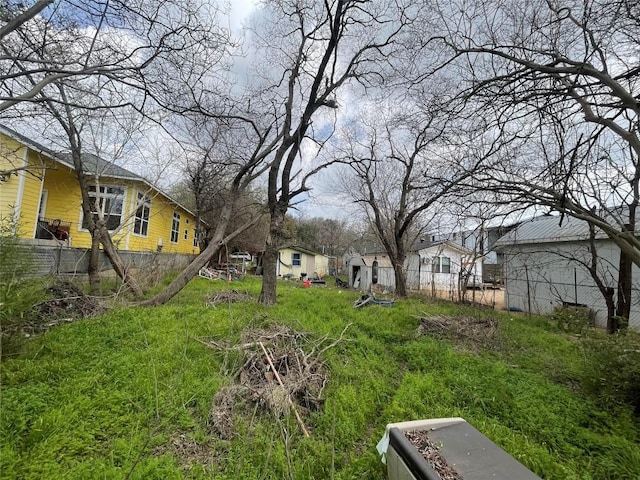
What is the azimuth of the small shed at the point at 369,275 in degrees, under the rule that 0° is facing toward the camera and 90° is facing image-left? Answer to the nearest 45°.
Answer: approximately 45°

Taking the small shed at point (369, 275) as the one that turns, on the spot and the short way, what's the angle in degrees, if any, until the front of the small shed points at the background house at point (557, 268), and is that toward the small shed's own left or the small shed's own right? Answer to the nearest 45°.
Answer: approximately 90° to the small shed's own left

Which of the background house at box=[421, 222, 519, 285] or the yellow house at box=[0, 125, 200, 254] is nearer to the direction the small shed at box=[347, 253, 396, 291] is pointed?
the yellow house

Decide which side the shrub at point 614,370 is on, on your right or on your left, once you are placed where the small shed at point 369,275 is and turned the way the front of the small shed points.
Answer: on your left

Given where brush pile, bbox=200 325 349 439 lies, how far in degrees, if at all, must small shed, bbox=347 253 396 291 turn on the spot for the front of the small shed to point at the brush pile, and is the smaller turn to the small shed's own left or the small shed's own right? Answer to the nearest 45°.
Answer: approximately 45° to the small shed's own left

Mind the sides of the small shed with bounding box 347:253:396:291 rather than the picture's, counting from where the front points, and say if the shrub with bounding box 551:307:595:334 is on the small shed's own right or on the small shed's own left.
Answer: on the small shed's own left

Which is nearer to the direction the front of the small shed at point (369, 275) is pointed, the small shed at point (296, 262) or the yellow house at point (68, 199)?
the yellow house

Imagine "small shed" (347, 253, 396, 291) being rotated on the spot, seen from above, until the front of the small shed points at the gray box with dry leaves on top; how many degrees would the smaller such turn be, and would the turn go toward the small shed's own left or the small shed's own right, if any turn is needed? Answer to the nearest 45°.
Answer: approximately 45° to the small shed's own left

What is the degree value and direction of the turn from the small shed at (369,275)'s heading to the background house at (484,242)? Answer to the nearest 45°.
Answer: approximately 90° to its left

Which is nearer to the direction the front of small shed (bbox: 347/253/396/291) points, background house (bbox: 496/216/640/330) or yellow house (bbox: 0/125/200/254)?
the yellow house

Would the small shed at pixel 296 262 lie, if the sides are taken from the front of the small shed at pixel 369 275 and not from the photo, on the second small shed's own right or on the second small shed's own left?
on the second small shed's own right

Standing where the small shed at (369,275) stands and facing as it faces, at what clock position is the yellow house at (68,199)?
The yellow house is roughly at 12 o'clock from the small shed.
